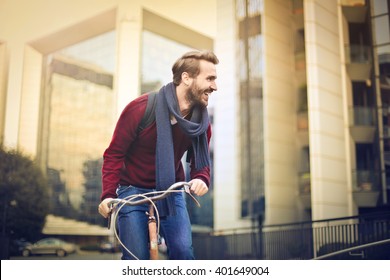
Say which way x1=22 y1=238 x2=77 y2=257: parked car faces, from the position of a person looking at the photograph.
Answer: facing away from the viewer and to the left of the viewer

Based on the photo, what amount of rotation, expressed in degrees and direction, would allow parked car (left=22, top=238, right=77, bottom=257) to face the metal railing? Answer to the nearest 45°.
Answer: approximately 135° to its left
